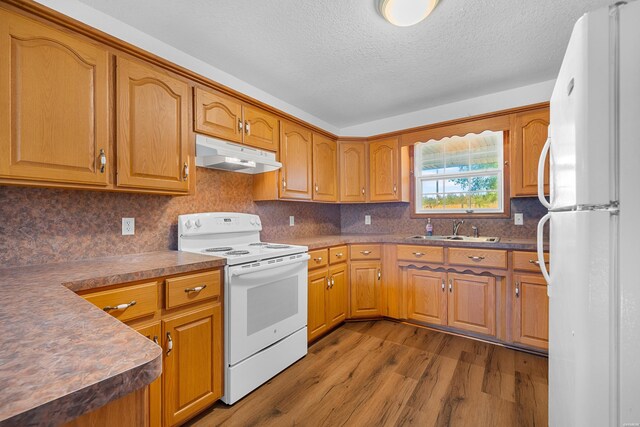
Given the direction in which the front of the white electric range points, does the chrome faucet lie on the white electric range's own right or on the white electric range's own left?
on the white electric range's own left

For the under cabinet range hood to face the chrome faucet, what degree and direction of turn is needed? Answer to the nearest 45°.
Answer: approximately 45° to its left

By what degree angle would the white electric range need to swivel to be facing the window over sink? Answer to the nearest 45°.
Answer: approximately 45° to its left

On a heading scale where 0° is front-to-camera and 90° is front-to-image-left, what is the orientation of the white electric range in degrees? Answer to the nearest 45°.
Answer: approximately 315°

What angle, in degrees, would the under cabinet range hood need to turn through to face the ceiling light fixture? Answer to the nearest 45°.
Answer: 0° — it already faces it

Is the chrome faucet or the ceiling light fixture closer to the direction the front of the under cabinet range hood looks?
the ceiling light fixture

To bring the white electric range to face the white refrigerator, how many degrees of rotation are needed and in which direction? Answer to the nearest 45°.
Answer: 0° — it already faces it

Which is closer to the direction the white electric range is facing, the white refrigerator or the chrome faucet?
the white refrigerator

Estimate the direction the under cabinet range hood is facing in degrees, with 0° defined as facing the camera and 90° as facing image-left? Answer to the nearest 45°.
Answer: approximately 315°
